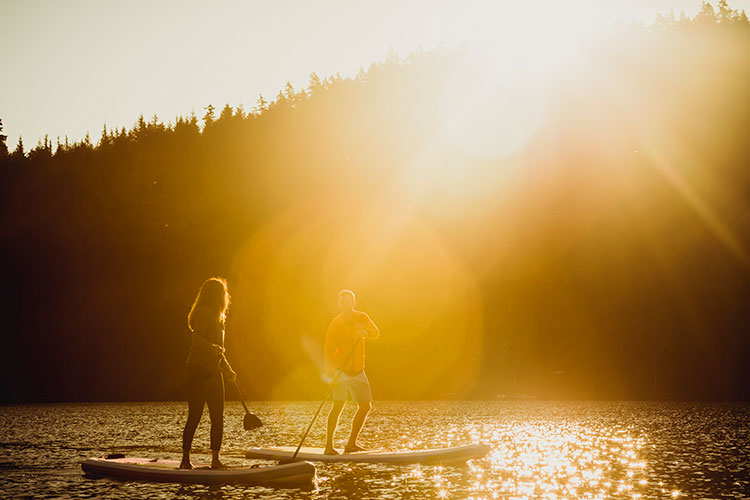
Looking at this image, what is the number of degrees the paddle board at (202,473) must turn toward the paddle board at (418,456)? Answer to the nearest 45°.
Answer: approximately 45° to its left

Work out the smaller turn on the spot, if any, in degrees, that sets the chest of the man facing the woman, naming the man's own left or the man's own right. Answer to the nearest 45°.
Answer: approximately 90° to the man's own right

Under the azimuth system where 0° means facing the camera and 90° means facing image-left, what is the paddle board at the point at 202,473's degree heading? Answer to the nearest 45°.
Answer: approximately 270°
